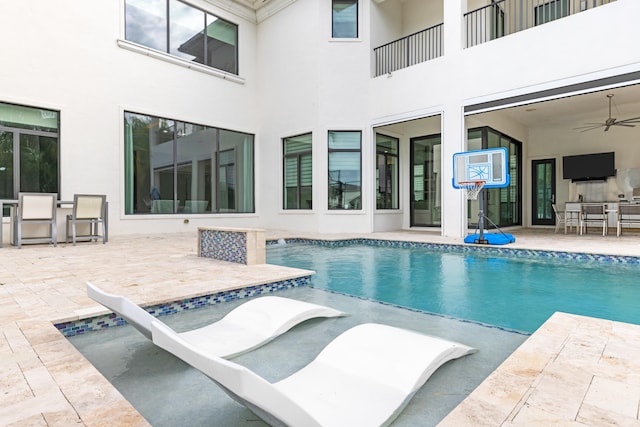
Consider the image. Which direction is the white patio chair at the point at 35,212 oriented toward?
away from the camera

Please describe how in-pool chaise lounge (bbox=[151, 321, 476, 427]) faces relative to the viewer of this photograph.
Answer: facing away from the viewer and to the right of the viewer

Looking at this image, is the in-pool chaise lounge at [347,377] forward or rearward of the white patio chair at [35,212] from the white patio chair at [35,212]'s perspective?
rearward

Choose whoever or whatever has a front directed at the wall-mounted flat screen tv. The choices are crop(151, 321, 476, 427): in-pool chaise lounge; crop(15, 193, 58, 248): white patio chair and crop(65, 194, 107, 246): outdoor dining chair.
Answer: the in-pool chaise lounge

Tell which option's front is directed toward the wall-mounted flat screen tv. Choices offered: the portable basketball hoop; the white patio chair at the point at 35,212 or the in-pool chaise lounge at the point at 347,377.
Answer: the in-pool chaise lounge

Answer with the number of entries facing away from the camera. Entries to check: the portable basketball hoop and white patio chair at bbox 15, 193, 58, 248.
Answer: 1

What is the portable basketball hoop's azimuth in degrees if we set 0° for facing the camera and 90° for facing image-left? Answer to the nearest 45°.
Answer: approximately 45°
